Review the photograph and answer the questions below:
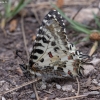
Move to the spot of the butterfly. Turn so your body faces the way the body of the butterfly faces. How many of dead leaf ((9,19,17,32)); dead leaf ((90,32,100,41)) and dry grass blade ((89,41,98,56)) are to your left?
0

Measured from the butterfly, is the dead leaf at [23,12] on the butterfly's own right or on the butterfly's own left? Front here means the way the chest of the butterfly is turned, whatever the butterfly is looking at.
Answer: on the butterfly's own right

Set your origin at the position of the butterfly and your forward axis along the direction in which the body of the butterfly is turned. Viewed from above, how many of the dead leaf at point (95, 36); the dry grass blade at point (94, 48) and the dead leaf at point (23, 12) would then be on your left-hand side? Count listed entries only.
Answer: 0

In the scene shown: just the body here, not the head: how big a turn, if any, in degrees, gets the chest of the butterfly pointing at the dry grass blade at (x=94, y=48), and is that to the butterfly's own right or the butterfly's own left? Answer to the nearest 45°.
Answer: approximately 135° to the butterfly's own right

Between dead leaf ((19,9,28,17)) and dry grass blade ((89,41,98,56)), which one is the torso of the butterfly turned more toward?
the dead leaf

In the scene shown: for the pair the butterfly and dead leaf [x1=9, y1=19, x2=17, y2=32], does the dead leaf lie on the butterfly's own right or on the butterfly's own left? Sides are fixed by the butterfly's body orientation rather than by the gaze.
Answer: on the butterfly's own right

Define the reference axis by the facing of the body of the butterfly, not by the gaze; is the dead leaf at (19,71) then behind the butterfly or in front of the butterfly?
in front

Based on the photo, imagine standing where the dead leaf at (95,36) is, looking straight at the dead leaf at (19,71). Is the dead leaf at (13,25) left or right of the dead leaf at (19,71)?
right

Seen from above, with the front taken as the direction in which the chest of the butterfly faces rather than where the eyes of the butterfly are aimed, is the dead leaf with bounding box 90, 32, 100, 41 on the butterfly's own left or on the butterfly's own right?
on the butterfly's own right

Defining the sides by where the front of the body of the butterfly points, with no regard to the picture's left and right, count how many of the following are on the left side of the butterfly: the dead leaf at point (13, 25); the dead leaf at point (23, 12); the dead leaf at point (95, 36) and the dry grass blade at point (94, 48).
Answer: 0

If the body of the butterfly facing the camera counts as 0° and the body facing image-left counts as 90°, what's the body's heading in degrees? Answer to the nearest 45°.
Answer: approximately 90°
